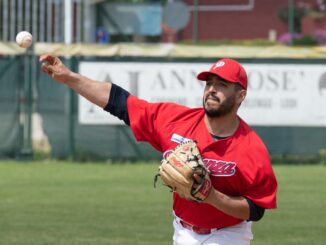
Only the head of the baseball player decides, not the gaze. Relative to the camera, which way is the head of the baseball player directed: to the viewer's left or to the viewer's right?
to the viewer's left

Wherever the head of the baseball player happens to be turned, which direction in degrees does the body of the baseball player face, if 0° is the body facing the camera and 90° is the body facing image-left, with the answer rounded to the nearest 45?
approximately 45°
